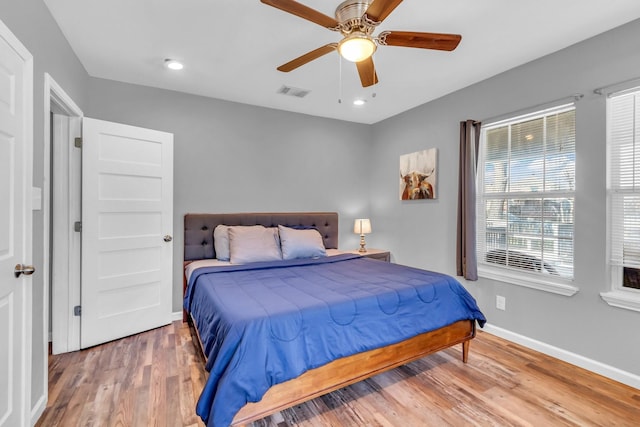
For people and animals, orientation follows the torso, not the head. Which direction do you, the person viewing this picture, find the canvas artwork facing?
facing the viewer and to the left of the viewer

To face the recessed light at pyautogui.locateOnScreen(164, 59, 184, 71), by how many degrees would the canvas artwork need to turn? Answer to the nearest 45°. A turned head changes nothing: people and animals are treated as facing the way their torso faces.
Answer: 0° — it already faces it

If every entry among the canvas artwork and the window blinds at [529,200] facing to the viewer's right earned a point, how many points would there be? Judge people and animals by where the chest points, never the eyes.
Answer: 0

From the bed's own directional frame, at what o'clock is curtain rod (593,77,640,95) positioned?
The curtain rod is roughly at 10 o'clock from the bed.

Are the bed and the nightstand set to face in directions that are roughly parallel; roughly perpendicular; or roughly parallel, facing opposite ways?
roughly parallel

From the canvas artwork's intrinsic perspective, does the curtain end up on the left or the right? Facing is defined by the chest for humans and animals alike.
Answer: on its left

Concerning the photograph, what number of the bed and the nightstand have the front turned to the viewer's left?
0

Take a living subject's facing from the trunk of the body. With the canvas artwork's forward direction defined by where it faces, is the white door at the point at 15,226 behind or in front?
in front

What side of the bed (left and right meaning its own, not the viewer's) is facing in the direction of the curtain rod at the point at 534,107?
left

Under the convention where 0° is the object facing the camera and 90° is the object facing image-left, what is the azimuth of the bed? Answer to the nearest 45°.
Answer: approximately 315°

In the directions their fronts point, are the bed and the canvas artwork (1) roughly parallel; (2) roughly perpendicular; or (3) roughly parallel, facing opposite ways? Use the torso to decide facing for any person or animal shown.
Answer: roughly perpendicular

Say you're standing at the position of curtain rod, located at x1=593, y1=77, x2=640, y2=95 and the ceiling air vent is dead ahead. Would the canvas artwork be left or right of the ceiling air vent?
right

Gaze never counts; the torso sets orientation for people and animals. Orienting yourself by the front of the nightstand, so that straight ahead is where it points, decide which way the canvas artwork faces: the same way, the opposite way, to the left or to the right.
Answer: to the right

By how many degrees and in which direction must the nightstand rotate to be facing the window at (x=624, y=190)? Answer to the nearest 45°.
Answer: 0° — it already faces it

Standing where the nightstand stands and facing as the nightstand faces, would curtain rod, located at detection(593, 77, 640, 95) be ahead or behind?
ahead
